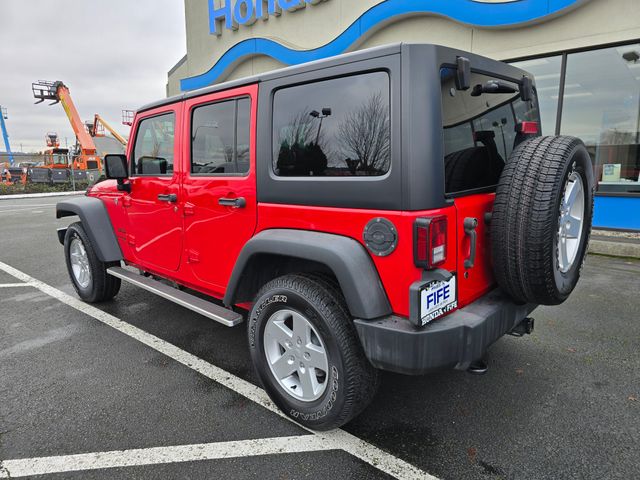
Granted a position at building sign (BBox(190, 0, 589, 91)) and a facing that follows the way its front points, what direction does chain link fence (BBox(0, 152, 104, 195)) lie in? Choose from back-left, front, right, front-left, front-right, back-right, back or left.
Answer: right

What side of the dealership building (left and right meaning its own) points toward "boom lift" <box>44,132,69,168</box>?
right

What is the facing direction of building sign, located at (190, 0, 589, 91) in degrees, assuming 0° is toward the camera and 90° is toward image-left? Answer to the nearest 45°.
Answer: approximately 45°

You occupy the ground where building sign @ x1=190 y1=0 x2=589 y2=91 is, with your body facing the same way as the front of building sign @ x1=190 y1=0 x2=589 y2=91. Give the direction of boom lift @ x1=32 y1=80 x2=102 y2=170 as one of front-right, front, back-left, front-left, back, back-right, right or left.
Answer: right

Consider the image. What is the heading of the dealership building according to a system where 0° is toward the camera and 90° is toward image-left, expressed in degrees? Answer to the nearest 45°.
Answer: approximately 45°

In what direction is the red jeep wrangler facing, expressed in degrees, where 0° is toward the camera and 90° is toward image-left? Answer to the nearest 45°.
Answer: approximately 135°
